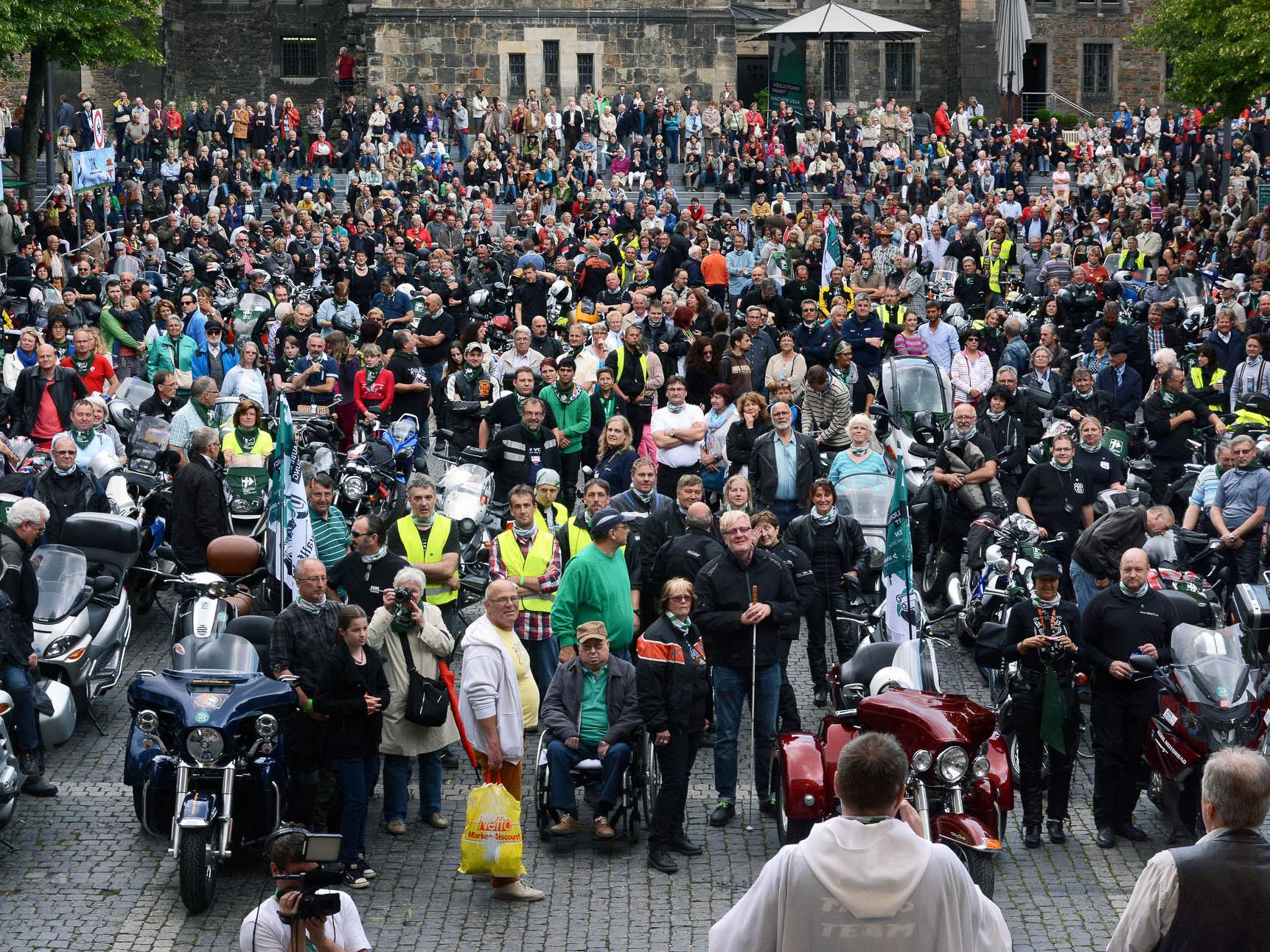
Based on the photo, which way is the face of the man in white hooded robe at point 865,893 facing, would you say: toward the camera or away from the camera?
away from the camera

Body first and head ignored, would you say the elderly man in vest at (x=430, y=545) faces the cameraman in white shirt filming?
yes

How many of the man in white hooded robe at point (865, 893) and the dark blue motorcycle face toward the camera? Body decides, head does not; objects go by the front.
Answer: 1

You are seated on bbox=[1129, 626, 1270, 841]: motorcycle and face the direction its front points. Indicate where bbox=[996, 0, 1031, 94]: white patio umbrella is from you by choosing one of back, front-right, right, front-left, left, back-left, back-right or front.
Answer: back-left

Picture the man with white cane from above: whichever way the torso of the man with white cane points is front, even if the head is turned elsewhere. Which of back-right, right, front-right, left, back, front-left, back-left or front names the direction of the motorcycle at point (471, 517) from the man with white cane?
back-right

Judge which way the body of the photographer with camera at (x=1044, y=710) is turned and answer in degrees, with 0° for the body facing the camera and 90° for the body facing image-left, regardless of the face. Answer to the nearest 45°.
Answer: approximately 0°

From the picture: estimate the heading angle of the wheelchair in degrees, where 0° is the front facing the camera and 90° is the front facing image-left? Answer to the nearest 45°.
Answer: approximately 0°

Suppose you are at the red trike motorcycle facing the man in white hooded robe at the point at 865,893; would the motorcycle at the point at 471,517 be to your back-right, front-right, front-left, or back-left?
back-right

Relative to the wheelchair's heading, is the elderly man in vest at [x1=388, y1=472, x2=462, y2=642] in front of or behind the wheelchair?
behind

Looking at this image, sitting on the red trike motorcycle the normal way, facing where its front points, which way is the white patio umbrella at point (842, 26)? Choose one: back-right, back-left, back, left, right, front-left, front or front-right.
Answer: back-left
